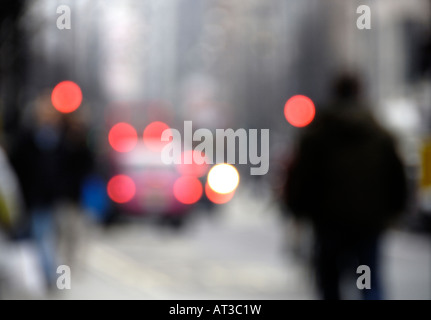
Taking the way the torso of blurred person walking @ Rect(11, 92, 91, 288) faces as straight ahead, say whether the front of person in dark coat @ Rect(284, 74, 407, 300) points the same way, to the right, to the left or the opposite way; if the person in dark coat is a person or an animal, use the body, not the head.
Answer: the opposite way

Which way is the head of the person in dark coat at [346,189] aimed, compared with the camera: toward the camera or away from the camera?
away from the camera

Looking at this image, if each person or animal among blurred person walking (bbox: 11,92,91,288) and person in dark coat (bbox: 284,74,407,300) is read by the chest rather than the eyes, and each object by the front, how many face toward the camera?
1

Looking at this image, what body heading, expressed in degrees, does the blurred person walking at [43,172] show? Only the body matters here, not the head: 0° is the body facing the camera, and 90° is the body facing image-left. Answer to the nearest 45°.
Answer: approximately 0°

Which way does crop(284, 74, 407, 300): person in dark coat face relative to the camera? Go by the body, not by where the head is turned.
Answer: away from the camera

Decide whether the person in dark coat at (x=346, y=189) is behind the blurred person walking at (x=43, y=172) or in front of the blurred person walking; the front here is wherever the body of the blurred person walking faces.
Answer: in front
